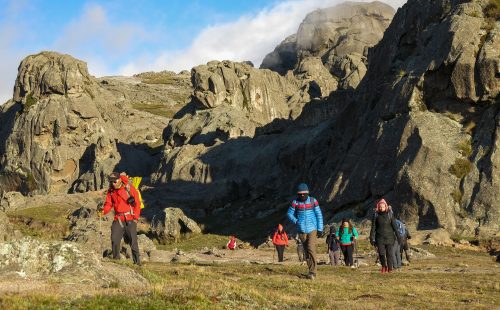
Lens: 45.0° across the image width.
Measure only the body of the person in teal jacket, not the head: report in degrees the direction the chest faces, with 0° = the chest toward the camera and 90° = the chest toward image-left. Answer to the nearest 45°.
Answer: approximately 0°

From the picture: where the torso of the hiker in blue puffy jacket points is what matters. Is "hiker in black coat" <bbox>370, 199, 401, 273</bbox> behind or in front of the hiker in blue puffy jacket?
behind

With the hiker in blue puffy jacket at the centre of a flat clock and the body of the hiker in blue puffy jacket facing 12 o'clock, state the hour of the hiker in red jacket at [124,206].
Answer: The hiker in red jacket is roughly at 3 o'clock from the hiker in blue puffy jacket.

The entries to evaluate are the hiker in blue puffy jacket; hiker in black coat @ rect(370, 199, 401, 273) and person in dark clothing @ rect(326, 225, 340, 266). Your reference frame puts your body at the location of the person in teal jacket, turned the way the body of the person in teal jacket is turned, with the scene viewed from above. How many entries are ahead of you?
2

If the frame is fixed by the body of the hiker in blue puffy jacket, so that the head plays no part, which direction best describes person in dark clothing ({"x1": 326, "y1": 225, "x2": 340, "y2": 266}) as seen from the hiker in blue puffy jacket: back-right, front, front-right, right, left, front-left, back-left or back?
back

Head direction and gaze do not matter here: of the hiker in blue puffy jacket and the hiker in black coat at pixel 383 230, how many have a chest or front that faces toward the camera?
2

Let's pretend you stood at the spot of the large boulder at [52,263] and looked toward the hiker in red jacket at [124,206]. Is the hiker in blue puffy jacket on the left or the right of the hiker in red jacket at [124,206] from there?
right

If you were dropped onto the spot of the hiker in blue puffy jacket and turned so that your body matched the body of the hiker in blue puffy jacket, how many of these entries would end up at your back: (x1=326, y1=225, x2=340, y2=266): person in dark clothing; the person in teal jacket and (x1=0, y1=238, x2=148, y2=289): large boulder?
2

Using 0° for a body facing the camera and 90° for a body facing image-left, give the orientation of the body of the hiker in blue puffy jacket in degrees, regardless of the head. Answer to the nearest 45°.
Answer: approximately 0°

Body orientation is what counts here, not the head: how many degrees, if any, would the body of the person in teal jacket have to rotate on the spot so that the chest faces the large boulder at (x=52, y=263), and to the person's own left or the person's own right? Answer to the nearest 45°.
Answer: approximately 45° to the person's own right
